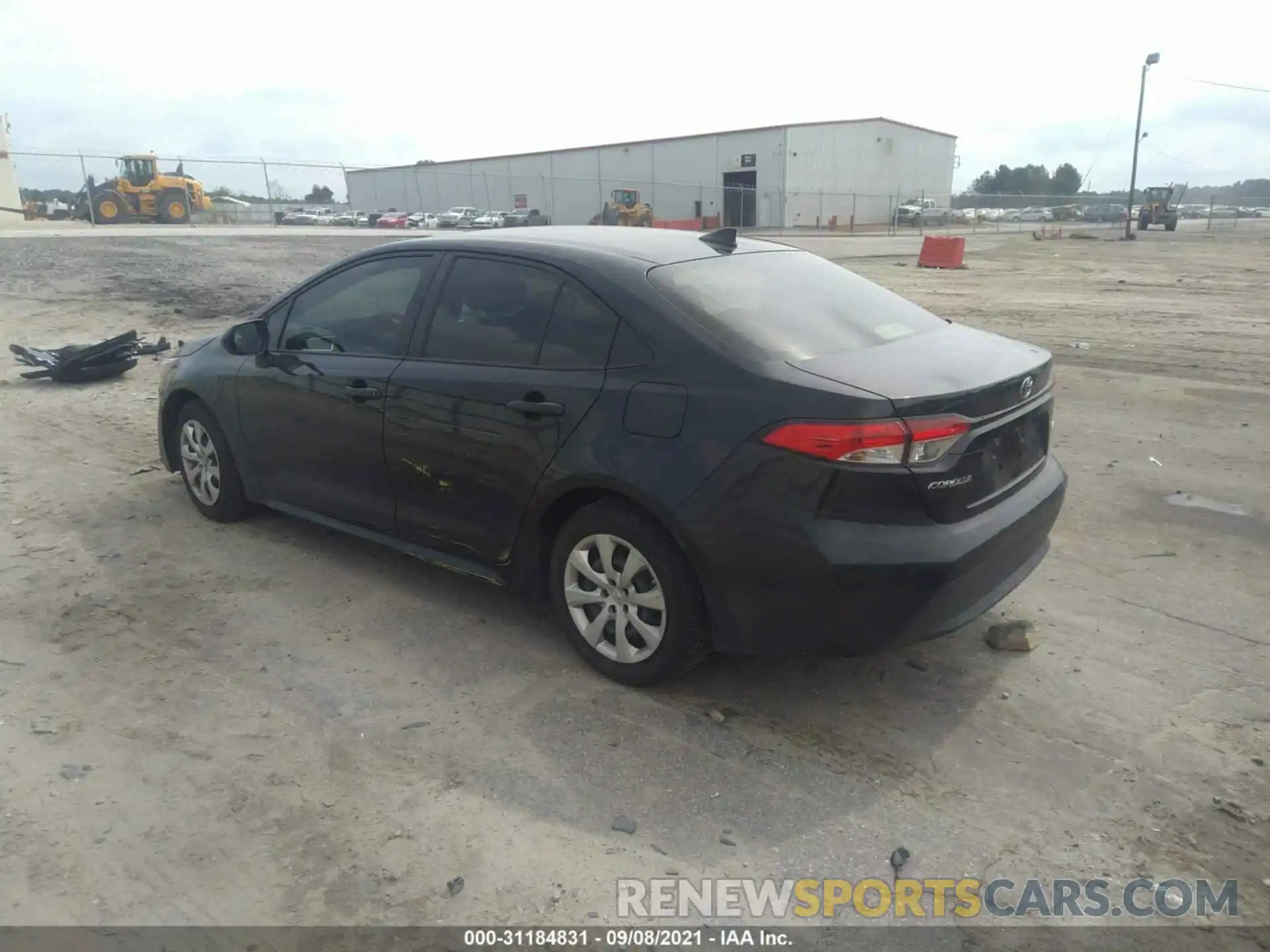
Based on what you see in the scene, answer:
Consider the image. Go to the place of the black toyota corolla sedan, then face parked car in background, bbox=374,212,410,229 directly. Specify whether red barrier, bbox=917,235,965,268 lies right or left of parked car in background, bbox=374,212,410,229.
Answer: right

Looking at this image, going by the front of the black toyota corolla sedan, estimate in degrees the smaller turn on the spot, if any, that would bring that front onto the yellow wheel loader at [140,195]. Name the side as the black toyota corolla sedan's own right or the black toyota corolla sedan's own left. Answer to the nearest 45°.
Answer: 0° — it already faces it

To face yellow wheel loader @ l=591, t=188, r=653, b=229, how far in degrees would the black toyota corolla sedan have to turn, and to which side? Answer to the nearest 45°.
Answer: approximately 45° to its right

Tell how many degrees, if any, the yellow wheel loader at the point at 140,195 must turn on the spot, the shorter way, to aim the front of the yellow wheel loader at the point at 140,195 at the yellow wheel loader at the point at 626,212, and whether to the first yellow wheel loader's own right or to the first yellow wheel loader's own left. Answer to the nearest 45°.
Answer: approximately 180°

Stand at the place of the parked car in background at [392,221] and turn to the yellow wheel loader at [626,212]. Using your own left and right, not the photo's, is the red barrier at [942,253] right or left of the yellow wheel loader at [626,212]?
right

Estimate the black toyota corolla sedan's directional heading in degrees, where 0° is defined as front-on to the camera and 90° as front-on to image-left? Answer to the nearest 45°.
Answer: approximately 135°

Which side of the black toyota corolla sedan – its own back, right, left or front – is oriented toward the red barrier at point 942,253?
right

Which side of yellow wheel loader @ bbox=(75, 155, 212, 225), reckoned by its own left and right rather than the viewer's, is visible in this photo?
left

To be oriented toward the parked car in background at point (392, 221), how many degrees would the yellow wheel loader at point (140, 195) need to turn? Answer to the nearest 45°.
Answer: approximately 135° to its right

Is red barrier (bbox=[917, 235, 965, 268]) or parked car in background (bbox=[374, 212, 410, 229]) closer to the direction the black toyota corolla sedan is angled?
the parked car in background

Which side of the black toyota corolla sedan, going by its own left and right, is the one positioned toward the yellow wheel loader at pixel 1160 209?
right
